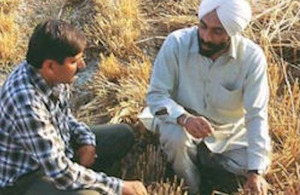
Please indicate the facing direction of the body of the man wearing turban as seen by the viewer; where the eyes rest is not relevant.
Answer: toward the camera

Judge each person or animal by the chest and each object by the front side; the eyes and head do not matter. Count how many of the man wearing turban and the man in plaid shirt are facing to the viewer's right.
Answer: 1

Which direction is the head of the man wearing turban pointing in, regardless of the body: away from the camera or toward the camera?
toward the camera

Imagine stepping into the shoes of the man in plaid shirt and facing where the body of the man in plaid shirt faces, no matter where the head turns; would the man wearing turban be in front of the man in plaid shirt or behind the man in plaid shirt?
in front

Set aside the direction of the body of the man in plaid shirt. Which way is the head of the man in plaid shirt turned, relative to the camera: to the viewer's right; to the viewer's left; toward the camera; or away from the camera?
to the viewer's right

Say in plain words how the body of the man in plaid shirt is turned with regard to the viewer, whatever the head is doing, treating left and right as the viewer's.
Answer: facing to the right of the viewer

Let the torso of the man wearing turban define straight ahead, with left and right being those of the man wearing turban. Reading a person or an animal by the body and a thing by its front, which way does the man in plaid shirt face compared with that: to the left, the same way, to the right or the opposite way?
to the left

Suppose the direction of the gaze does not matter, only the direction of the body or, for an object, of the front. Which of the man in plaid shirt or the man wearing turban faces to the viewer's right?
the man in plaid shirt
